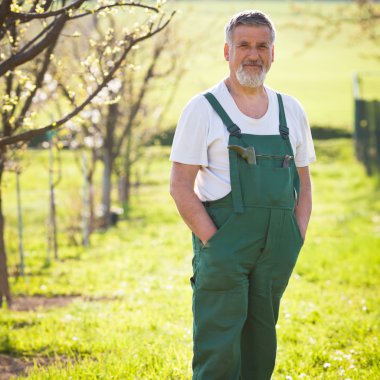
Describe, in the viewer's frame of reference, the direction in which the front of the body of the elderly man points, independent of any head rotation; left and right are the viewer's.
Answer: facing the viewer and to the right of the viewer

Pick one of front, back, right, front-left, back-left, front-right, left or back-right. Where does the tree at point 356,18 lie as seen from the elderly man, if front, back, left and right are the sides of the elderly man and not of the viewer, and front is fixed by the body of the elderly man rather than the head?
back-left

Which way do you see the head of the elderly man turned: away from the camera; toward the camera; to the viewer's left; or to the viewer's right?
toward the camera
